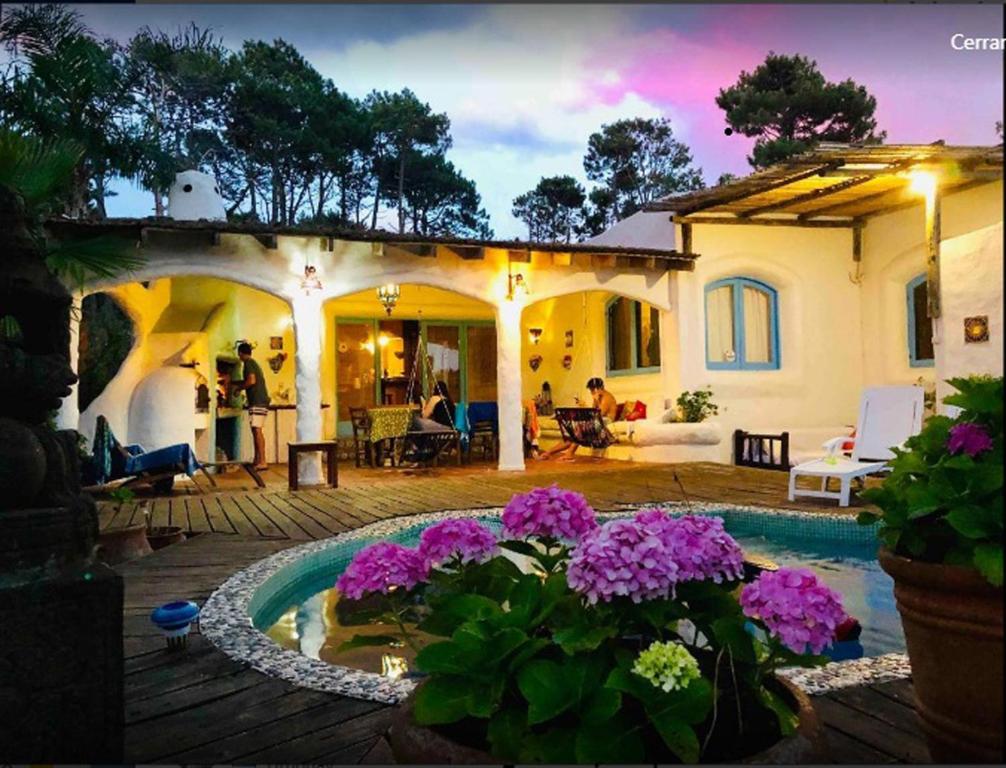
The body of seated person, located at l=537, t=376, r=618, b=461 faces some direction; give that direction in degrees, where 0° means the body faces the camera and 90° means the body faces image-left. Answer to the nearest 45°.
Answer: approximately 45°

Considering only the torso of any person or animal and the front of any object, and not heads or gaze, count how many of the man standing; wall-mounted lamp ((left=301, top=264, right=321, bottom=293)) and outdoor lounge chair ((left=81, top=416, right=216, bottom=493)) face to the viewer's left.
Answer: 1

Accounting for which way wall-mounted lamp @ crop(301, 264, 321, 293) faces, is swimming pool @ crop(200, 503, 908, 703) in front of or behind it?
in front

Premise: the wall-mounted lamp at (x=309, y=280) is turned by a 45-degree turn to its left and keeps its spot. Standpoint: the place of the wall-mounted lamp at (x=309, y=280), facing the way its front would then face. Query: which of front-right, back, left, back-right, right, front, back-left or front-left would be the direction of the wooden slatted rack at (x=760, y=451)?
front-left

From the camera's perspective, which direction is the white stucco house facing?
toward the camera

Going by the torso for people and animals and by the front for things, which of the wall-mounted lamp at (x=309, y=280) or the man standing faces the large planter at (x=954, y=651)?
the wall-mounted lamp

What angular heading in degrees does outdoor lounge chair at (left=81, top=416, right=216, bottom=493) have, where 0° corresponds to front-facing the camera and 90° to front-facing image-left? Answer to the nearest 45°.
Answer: approximately 270°

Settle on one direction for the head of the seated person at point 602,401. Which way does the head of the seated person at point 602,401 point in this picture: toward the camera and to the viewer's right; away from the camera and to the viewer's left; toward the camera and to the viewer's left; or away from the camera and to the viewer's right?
toward the camera and to the viewer's left

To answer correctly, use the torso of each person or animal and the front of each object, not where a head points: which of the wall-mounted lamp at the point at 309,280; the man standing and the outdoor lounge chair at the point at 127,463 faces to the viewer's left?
the man standing

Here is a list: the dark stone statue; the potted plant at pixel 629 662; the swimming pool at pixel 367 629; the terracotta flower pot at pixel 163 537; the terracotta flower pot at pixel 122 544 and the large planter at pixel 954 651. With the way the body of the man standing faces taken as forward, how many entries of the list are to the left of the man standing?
6

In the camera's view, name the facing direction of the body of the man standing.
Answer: to the viewer's left

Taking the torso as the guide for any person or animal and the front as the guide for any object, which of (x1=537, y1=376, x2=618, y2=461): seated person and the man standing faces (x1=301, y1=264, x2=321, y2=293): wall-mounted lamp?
the seated person

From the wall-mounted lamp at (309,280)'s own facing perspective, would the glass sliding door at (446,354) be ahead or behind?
behind

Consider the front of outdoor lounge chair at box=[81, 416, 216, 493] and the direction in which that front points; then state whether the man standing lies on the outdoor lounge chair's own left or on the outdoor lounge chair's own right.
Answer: on the outdoor lounge chair's own left

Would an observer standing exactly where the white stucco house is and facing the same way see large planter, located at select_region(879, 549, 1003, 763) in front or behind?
in front

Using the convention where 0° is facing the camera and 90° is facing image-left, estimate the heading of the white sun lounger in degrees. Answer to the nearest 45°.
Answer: approximately 45°

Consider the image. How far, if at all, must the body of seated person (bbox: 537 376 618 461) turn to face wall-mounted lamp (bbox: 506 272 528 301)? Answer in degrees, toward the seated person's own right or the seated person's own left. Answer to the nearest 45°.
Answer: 0° — they already face it
